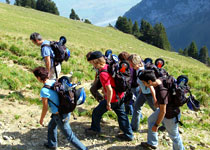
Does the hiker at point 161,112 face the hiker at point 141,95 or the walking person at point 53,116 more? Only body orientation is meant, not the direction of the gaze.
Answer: the walking person

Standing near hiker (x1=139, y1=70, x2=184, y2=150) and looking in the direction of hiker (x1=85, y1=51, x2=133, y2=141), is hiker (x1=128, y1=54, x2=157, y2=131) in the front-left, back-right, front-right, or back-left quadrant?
front-right

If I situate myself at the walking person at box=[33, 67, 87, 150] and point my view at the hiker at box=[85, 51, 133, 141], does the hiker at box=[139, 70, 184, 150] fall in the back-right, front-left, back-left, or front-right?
front-right

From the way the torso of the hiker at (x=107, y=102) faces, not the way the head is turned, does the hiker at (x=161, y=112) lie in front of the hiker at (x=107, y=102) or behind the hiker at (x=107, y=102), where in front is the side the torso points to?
behind

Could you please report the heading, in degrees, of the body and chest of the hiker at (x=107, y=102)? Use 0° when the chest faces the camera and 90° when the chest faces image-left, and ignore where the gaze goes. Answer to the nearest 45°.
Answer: approximately 90°

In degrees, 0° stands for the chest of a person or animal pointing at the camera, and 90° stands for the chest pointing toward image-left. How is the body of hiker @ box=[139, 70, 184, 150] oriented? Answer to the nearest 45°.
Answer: approximately 90°

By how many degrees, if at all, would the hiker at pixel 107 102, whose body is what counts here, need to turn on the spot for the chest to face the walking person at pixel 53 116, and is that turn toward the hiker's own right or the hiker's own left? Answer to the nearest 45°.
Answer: approximately 45° to the hiker's own left

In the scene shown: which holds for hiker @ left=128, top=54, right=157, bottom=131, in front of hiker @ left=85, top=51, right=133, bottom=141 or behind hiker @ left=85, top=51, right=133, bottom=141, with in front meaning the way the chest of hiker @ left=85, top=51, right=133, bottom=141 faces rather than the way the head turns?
behind

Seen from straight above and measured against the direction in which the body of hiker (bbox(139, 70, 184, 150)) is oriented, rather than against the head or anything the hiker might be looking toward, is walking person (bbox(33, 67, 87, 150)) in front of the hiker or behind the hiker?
in front

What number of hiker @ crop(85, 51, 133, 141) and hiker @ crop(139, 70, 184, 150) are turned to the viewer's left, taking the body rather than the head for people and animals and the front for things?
2

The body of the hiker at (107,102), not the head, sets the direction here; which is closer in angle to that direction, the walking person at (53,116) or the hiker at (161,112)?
the walking person
